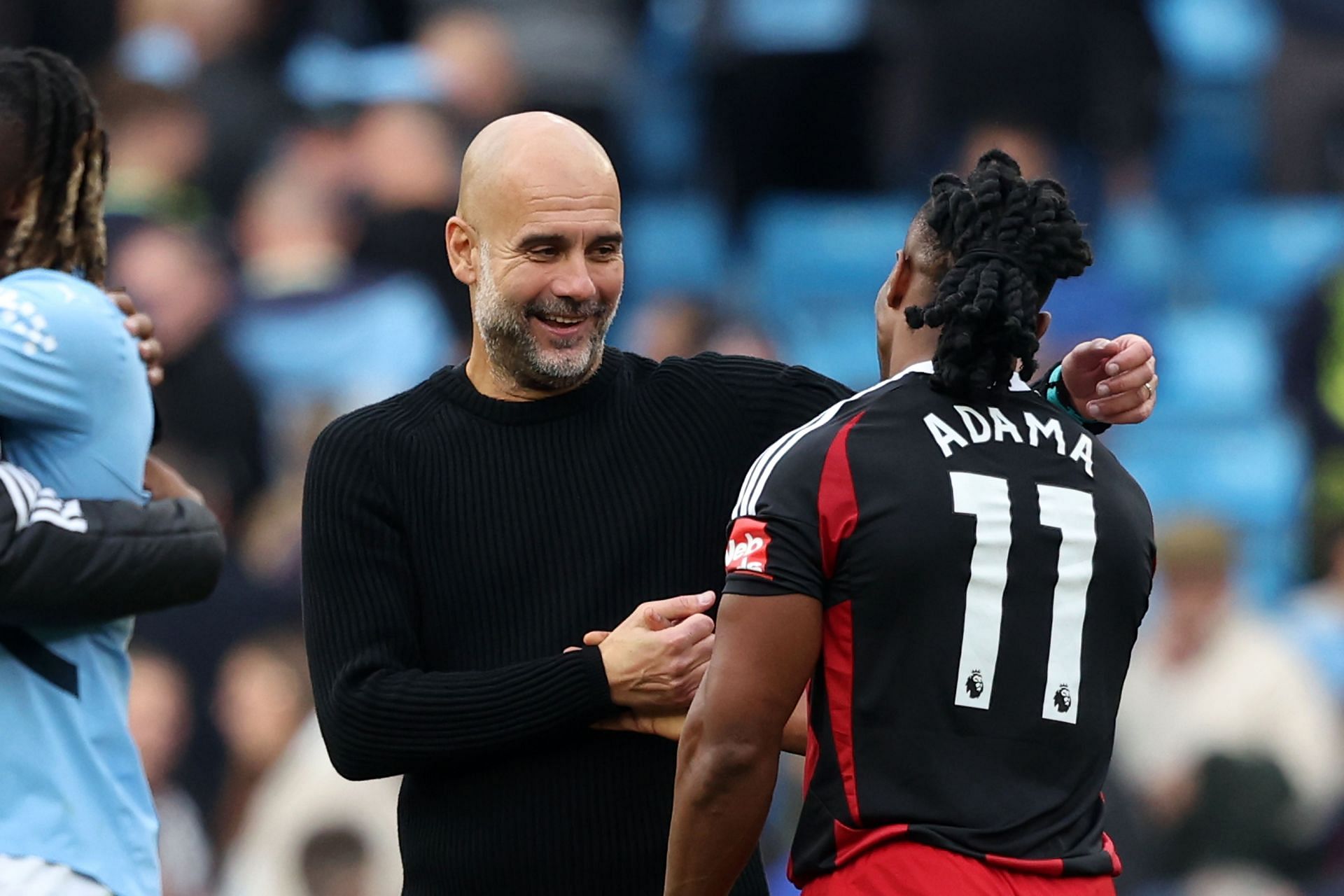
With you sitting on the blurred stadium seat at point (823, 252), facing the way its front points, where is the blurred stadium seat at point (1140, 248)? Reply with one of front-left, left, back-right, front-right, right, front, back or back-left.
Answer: left

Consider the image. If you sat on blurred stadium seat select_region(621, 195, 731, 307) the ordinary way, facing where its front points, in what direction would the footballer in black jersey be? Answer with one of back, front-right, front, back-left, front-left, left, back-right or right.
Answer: front

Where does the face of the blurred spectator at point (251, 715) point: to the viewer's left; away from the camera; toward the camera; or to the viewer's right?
toward the camera

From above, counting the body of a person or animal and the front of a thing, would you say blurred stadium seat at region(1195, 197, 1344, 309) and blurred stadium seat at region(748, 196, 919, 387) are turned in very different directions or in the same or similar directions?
same or similar directions

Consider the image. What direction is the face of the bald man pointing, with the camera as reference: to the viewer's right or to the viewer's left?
to the viewer's right

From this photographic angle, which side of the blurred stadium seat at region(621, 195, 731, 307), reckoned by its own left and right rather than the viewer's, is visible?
front

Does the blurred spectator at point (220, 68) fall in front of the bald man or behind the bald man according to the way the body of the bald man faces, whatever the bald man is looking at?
behind

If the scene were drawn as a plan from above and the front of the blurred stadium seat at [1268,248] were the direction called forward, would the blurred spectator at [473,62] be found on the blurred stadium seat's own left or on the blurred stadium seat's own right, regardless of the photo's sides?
on the blurred stadium seat's own right

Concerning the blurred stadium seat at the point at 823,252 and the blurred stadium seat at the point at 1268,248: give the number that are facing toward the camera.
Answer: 2

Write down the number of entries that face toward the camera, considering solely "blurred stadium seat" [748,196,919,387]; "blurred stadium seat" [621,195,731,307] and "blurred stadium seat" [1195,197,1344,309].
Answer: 3

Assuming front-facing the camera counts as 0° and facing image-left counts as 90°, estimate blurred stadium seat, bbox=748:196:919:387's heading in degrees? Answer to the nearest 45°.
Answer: approximately 0°

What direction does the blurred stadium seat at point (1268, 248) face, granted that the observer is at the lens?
facing the viewer

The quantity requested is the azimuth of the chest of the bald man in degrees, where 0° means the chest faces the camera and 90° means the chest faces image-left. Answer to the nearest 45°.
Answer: approximately 315°

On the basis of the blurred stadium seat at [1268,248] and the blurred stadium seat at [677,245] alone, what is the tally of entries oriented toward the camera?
2
